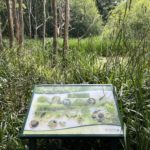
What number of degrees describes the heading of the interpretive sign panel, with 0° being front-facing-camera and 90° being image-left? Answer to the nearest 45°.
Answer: approximately 0°
